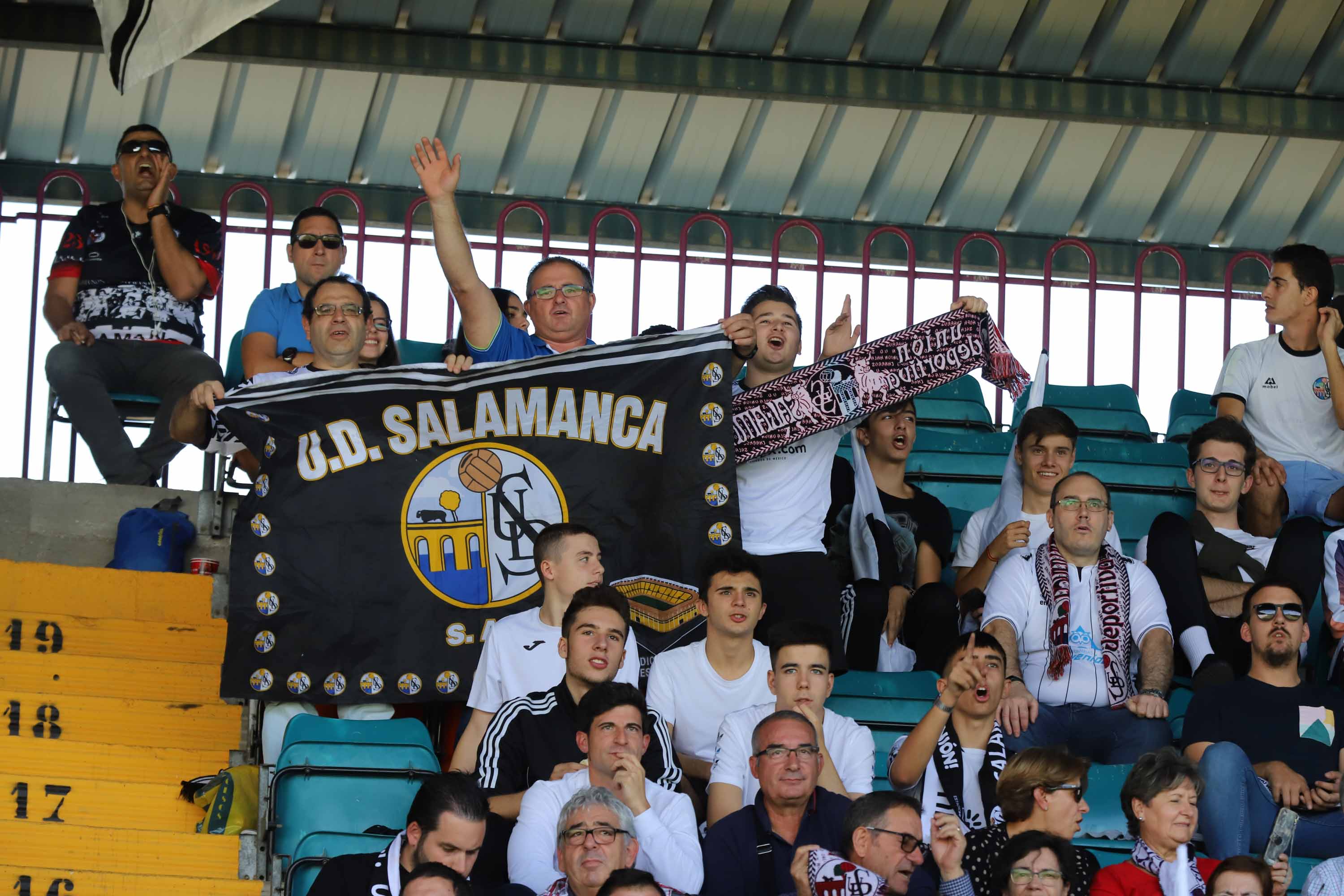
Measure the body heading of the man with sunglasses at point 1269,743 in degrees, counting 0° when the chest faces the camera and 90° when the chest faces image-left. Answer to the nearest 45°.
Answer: approximately 0°

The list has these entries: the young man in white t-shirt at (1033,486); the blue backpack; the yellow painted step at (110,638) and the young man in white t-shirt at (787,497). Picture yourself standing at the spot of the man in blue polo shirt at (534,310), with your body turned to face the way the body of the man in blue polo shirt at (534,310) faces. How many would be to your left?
2

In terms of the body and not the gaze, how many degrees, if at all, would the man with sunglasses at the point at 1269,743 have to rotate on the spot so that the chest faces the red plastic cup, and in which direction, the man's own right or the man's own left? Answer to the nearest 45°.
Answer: approximately 90° to the man's own right

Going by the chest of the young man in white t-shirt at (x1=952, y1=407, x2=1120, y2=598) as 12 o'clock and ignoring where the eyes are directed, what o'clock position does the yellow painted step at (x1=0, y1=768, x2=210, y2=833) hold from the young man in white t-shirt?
The yellow painted step is roughly at 2 o'clock from the young man in white t-shirt.

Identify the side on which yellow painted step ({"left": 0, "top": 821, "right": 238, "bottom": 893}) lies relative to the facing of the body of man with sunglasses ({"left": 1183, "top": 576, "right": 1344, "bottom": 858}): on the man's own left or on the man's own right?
on the man's own right

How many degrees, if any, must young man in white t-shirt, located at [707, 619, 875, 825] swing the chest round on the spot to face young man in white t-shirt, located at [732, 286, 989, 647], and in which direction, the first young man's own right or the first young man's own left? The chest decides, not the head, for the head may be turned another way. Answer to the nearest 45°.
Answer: approximately 180°

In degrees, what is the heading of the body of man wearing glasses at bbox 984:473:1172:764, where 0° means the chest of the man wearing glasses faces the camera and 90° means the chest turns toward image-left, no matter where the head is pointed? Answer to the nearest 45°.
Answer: approximately 0°
